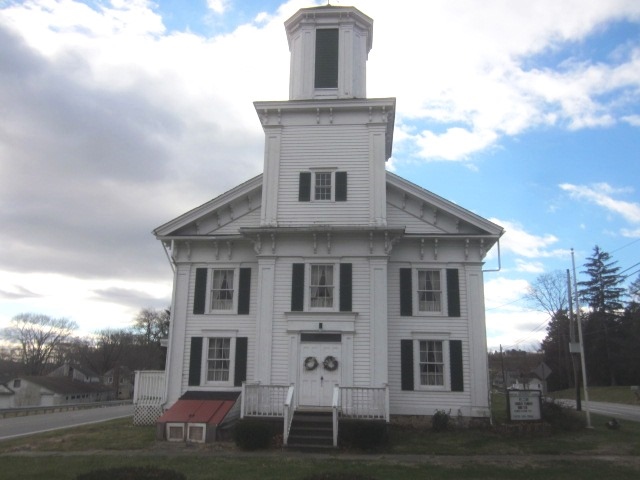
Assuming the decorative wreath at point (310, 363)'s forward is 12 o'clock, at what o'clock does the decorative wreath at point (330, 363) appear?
the decorative wreath at point (330, 363) is roughly at 9 o'clock from the decorative wreath at point (310, 363).

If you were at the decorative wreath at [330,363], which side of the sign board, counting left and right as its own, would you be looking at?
right

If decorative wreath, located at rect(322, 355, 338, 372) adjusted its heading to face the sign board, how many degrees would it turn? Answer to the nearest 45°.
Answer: approximately 90° to its left

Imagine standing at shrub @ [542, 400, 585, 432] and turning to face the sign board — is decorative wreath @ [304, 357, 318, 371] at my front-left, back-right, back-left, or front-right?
front-right

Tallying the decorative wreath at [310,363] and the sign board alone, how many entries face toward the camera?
2

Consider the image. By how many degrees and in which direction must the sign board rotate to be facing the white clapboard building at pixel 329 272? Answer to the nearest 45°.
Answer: approximately 90° to its right

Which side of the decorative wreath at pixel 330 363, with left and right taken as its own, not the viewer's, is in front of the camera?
front

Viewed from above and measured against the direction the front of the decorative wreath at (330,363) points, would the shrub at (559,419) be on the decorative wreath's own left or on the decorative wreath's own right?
on the decorative wreath's own left

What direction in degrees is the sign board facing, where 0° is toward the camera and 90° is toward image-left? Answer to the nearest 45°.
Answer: approximately 0°

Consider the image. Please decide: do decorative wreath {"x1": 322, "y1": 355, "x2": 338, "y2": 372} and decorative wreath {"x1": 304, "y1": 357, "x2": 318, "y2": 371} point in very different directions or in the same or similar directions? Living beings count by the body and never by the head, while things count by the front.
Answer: same or similar directions

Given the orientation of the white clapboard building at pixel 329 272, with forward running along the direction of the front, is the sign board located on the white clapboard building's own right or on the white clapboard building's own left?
on the white clapboard building's own left

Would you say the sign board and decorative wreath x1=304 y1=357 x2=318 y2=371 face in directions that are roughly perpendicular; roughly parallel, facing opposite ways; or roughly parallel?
roughly parallel

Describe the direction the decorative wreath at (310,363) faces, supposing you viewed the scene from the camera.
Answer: facing the viewer

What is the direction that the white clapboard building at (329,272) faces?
toward the camera

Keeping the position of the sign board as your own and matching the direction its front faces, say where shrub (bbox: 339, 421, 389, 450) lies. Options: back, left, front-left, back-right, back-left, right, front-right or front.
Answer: front-right

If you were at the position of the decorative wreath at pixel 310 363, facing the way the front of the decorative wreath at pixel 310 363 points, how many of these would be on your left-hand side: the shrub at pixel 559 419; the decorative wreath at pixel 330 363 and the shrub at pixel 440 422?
3
